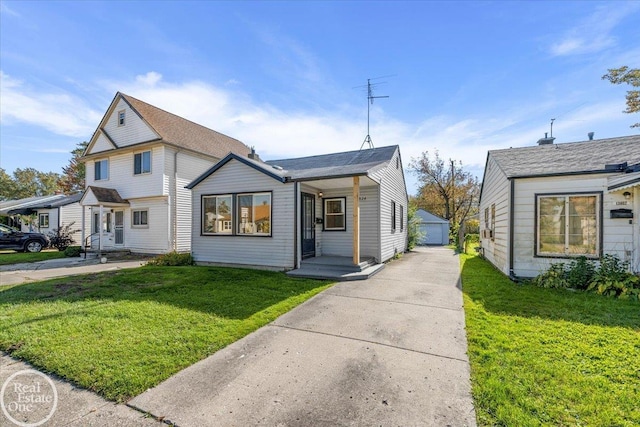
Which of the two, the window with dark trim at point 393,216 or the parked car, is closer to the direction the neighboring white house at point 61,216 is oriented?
the parked car

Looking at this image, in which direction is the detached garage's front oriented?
toward the camera

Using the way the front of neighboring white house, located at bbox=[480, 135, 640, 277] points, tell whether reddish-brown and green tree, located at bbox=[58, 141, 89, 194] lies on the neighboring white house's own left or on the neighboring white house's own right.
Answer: on the neighboring white house's own right

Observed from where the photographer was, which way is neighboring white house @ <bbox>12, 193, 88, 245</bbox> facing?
facing the viewer and to the left of the viewer

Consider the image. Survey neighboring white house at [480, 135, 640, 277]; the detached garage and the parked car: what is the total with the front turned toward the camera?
2

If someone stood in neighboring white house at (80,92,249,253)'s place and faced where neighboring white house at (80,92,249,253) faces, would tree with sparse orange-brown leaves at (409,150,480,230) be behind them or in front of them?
behind

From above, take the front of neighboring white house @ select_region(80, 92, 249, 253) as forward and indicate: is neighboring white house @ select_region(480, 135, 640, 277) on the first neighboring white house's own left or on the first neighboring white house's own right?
on the first neighboring white house's own left

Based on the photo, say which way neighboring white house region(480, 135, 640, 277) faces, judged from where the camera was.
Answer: facing the viewer

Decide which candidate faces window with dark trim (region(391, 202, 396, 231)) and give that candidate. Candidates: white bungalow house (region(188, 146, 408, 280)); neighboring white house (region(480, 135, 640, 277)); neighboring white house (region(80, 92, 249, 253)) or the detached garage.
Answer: the detached garage

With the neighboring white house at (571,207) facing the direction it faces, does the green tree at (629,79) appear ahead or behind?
behind

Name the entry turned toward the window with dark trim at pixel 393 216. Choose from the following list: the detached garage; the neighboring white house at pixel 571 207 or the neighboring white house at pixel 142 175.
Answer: the detached garage

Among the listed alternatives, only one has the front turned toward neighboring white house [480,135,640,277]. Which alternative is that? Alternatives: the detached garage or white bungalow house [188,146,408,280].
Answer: the detached garage

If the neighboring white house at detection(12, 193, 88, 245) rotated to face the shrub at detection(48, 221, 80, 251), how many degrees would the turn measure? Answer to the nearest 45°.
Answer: approximately 45° to its left

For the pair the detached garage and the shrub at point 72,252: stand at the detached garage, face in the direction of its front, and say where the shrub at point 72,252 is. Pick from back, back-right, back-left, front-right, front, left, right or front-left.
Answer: front-right

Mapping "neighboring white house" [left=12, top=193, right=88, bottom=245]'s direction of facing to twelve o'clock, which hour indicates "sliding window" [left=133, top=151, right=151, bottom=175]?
The sliding window is roughly at 10 o'clock from the neighboring white house.

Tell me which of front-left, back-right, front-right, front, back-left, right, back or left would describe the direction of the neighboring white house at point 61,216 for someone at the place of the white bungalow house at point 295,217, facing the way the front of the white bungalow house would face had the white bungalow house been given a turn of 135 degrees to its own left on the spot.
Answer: back-left
